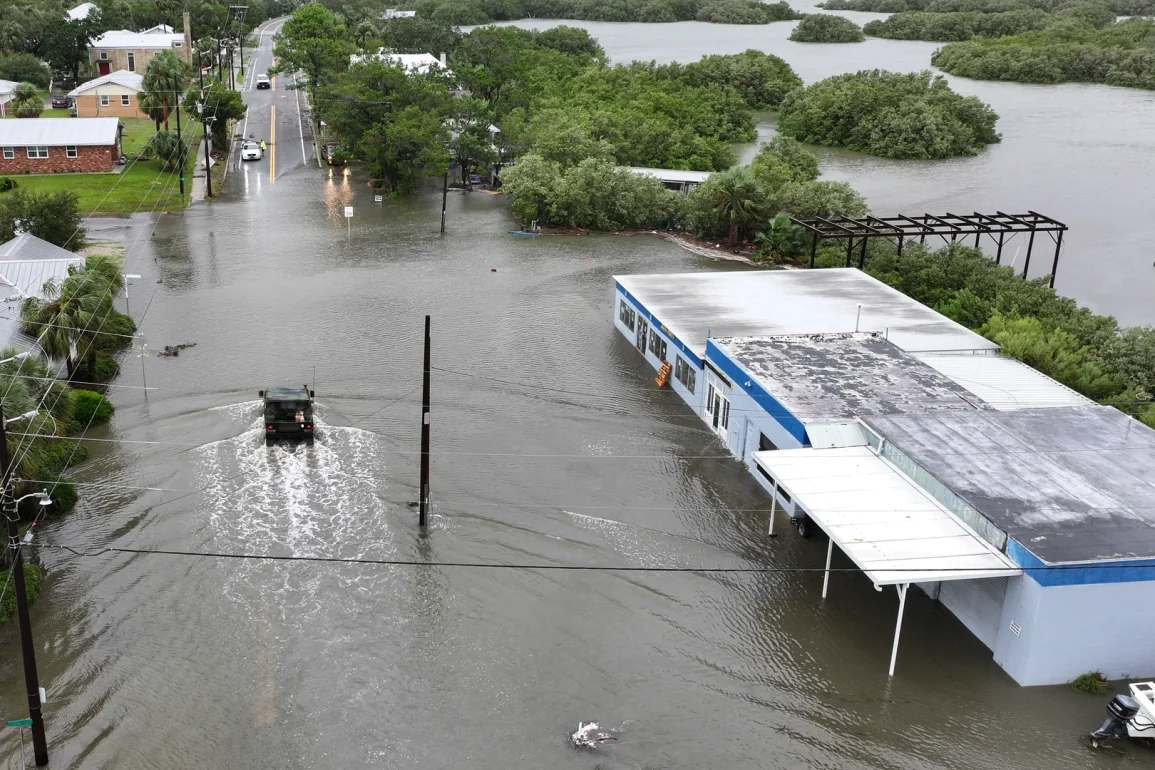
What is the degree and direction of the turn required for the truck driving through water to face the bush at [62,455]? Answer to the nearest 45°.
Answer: approximately 90° to its left

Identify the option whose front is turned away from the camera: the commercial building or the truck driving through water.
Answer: the truck driving through water

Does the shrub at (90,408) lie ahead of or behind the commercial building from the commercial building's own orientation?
ahead

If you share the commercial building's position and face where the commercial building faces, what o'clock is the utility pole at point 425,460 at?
The utility pole is roughly at 1 o'clock from the commercial building.

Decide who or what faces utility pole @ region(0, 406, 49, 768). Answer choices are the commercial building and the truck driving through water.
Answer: the commercial building

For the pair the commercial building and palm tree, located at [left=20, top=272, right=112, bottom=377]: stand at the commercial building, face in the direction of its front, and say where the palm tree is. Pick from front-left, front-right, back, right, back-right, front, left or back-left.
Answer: front-right

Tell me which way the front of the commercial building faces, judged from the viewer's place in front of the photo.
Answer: facing the viewer and to the left of the viewer

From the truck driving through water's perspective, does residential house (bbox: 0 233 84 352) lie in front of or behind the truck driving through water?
in front

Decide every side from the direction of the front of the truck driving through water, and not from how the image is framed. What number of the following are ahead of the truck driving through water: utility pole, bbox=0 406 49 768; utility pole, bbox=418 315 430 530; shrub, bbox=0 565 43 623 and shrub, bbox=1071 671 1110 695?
0

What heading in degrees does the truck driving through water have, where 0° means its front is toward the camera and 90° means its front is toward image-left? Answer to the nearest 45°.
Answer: approximately 180°

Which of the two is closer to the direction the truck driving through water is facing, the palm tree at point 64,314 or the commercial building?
the palm tree

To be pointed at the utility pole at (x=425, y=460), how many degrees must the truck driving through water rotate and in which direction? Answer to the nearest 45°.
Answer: approximately 135° to its right

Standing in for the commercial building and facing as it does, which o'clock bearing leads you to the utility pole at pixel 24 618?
The utility pole is roughly at 12 o'clock from the commercial building.

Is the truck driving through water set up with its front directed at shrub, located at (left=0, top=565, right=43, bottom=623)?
no

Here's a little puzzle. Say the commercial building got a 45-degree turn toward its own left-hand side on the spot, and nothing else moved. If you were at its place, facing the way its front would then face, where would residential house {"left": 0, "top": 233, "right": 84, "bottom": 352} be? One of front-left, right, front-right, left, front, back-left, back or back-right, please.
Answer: right

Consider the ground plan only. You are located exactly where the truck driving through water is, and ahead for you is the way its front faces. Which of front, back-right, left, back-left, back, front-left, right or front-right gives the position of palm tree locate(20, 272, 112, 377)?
front-left

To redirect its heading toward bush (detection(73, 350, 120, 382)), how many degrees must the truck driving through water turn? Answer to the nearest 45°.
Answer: approximately 45° to its left

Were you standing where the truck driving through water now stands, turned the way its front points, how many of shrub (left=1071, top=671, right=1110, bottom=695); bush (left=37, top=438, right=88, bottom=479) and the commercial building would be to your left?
1

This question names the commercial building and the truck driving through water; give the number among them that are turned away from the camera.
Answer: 1

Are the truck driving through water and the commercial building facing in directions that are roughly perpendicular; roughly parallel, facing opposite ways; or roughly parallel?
roughly perpendicular

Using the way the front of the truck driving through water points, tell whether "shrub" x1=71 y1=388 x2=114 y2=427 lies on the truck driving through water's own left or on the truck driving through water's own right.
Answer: on the truck driving through water's own left
